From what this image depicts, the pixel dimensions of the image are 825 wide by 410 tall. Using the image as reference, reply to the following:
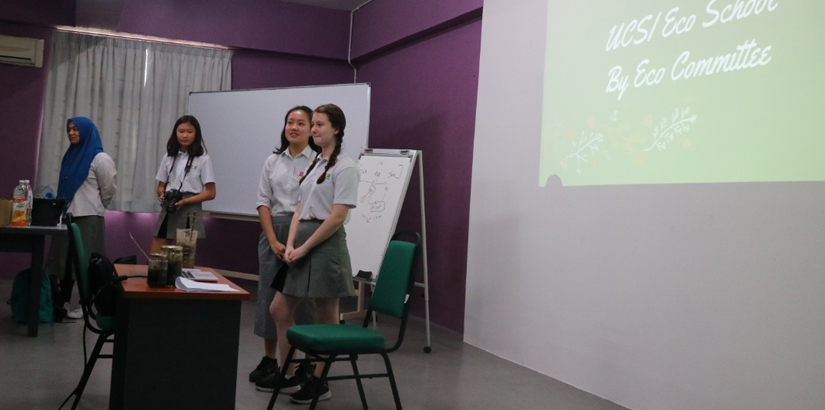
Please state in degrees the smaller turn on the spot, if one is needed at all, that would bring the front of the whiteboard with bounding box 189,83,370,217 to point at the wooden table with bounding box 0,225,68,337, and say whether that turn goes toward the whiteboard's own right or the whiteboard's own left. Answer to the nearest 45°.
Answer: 0° — it already faces it

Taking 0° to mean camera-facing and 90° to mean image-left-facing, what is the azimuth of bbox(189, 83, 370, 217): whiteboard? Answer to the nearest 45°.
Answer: approximately 45°

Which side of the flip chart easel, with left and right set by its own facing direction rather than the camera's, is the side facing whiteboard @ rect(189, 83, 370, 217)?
right

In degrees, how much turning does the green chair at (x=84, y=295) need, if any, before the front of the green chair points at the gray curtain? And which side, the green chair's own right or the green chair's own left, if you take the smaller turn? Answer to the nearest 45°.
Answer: approximately 90° to the green chair's own left

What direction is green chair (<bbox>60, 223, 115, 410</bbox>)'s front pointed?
to the viewer's right

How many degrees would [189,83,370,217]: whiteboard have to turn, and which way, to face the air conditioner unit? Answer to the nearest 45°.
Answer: approximately 45° to its right

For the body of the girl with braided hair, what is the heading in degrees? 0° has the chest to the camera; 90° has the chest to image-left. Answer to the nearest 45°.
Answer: approximately 45°

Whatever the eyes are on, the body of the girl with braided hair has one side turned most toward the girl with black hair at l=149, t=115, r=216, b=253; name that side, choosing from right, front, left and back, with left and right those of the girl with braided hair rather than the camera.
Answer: right
